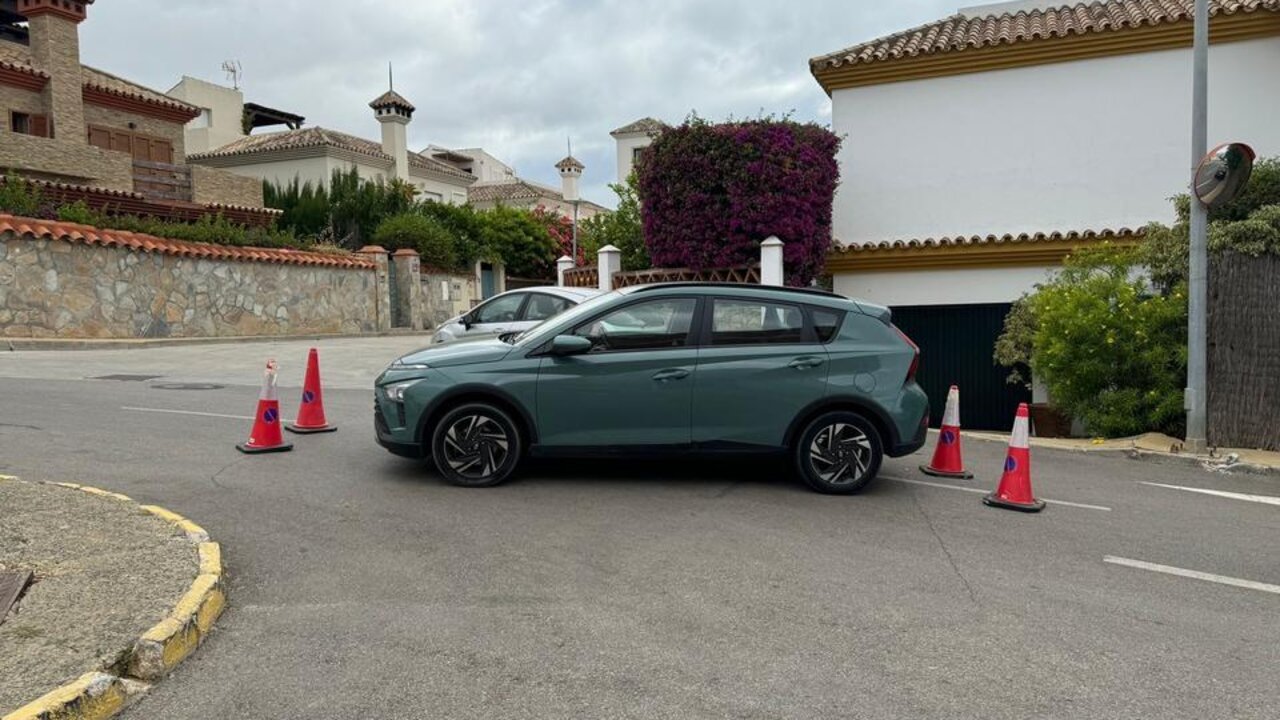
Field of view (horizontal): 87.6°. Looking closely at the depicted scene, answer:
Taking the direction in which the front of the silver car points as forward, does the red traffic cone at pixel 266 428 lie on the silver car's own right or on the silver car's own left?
on the silver car's own left

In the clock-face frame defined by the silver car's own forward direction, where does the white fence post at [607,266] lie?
The white fence post is roughly at 4 o'clock from the silver car.

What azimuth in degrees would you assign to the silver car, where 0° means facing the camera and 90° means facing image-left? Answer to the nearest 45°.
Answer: approximately 90°

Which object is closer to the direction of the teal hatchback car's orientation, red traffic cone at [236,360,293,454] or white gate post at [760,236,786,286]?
the red traffic cone

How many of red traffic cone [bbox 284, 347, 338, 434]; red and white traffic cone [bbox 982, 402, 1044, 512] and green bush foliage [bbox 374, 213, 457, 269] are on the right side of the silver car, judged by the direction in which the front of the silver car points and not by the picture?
1

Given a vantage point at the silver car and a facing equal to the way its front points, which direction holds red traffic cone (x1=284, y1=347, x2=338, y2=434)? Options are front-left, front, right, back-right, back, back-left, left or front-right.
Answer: front-left

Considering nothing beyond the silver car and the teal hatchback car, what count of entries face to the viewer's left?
2

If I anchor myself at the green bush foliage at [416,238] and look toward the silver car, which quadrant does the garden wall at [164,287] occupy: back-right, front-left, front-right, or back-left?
front-right

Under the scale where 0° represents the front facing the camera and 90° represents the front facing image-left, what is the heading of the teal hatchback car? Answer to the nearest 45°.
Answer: approximately 90°

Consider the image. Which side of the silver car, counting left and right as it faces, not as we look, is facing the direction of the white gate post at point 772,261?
back

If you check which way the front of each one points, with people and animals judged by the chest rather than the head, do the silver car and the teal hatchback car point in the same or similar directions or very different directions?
same or similar directions

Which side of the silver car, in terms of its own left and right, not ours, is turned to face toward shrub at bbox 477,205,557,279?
right

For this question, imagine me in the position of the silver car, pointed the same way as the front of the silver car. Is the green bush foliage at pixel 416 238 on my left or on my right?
on my right

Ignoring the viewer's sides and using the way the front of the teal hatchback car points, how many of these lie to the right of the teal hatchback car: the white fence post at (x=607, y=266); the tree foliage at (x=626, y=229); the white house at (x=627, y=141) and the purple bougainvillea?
4

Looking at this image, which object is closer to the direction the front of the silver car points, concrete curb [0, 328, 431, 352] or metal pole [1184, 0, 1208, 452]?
the concrete curb

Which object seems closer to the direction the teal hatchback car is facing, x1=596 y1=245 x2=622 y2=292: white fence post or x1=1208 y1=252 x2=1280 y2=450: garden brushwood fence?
the white fence post
